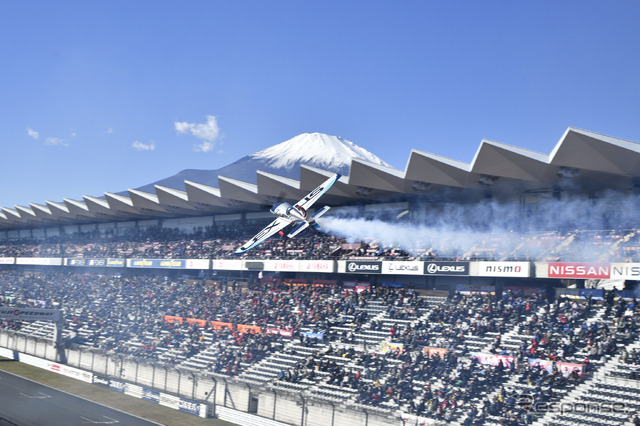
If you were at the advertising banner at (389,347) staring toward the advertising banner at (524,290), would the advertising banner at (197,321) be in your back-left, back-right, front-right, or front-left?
back-left

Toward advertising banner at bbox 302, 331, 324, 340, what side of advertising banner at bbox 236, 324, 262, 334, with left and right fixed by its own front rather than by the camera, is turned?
left

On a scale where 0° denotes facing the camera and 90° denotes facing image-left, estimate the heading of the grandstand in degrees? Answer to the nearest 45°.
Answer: approximately 45°

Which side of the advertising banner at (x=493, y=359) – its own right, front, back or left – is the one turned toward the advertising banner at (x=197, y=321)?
right

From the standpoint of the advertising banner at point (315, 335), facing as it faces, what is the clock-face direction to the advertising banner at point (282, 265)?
the advertising banner at point (282, 265) is roughly at 4 o'clock from the advertising banner at point (315, 335).

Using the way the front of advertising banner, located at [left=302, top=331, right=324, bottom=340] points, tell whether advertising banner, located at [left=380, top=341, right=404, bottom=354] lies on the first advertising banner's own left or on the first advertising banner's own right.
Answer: on the first advertising banner's own left

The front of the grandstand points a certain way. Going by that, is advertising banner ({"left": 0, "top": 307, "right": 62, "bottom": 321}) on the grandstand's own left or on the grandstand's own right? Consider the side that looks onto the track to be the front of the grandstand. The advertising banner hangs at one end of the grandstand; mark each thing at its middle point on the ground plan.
on the grandstand's own right

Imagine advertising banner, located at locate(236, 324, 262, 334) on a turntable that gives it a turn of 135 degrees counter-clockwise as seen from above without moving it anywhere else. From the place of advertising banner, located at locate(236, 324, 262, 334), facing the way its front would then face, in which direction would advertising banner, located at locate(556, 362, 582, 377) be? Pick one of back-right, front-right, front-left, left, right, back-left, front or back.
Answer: front-right
